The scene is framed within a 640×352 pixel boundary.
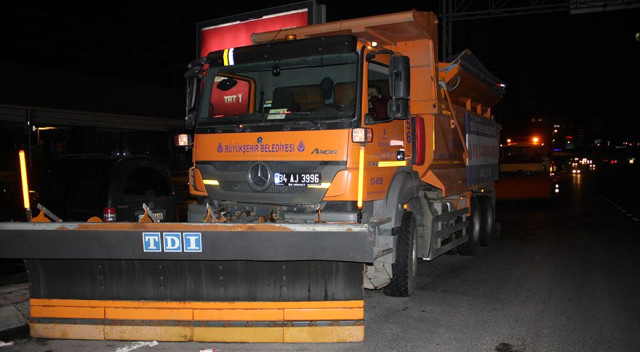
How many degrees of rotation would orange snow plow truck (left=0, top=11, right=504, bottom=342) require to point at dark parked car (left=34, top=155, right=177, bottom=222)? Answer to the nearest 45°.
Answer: approximately 90° to its right

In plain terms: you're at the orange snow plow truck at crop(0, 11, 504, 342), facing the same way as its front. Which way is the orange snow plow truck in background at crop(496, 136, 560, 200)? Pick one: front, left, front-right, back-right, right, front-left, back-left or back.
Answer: back

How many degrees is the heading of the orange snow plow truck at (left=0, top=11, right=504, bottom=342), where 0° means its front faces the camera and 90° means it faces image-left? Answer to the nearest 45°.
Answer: approximately 45°

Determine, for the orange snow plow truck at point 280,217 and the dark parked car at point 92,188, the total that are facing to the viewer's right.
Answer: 0

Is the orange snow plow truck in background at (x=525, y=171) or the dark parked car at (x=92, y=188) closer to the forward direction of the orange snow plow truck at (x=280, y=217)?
the dark parked car
